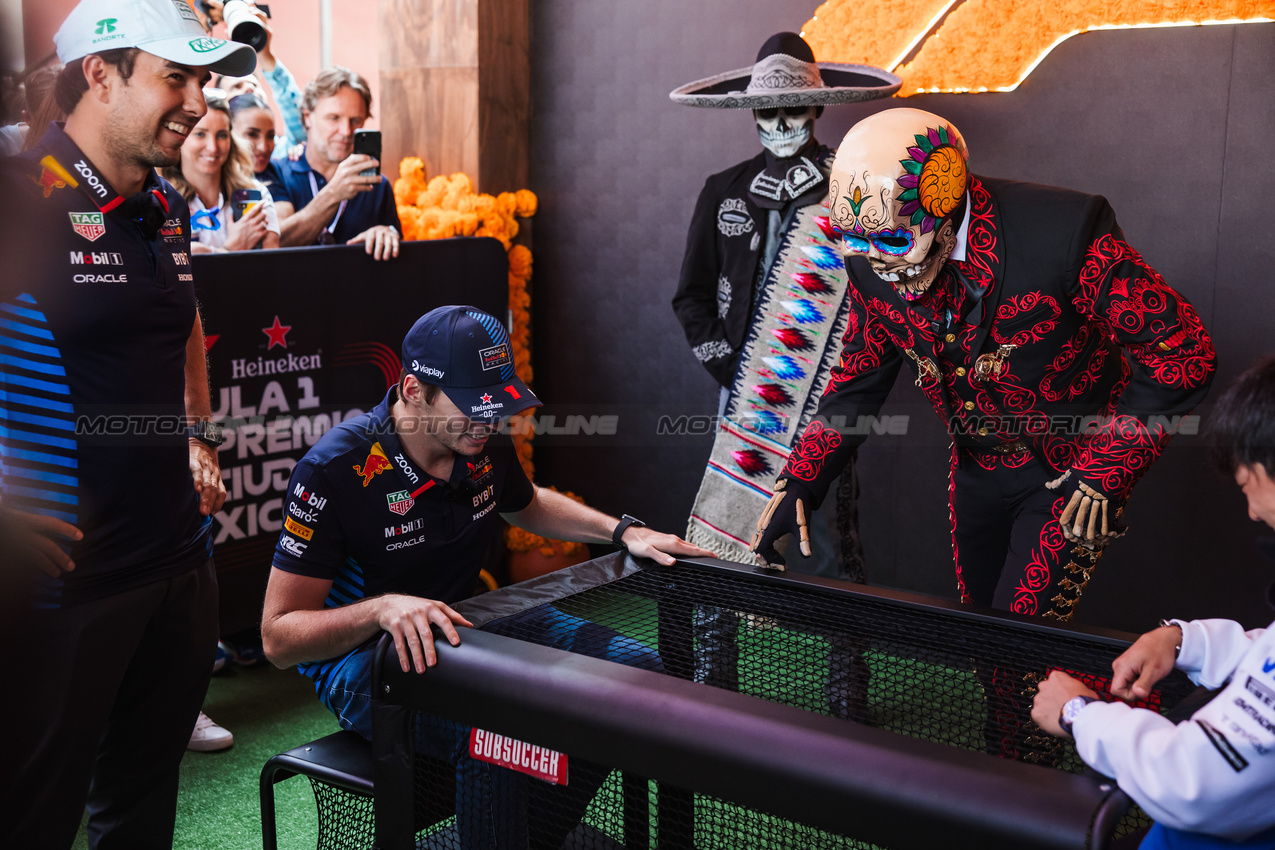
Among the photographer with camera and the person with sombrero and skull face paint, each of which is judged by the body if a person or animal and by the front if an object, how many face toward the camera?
2

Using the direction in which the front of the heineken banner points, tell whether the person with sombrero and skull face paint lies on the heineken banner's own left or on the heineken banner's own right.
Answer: on the heineken banner's own left

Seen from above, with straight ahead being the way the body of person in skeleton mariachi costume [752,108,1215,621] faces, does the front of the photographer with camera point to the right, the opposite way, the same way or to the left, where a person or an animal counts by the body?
to the left

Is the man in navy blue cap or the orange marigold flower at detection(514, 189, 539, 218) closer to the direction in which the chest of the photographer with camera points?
the man in navy blue cap

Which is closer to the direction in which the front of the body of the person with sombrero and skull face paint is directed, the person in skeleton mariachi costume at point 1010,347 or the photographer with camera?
the person in skeleton mariachi costume

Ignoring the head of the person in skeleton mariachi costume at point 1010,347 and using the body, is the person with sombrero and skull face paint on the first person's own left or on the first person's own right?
on the first person's own right

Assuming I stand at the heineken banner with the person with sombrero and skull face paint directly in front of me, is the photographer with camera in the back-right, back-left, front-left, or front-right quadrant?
back-left

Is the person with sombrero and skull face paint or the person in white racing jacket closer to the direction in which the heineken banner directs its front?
the person in white racing jacket

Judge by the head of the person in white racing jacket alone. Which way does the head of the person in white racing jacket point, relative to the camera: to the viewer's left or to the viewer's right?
to the viewer's left

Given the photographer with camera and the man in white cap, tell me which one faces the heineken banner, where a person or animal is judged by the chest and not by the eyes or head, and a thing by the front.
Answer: the photographer with camera

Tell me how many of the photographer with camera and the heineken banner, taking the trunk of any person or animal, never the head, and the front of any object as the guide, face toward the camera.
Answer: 2

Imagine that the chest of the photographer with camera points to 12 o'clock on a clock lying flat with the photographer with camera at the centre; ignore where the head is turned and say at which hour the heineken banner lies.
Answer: The heineken banner is roughly at 12 o'clock from the photographer with camera.

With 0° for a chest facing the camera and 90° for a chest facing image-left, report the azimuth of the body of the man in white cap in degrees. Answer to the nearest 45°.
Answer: approximately 315°

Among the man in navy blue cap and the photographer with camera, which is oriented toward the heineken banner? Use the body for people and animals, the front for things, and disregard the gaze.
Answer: the photographer with camera

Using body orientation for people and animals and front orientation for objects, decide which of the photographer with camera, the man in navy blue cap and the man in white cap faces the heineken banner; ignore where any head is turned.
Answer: the photographer with camera

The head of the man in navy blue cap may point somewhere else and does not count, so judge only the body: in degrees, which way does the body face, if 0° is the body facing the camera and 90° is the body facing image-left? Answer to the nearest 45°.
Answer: approximately 315°

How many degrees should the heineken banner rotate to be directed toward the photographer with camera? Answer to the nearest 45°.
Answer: approximately 180°
